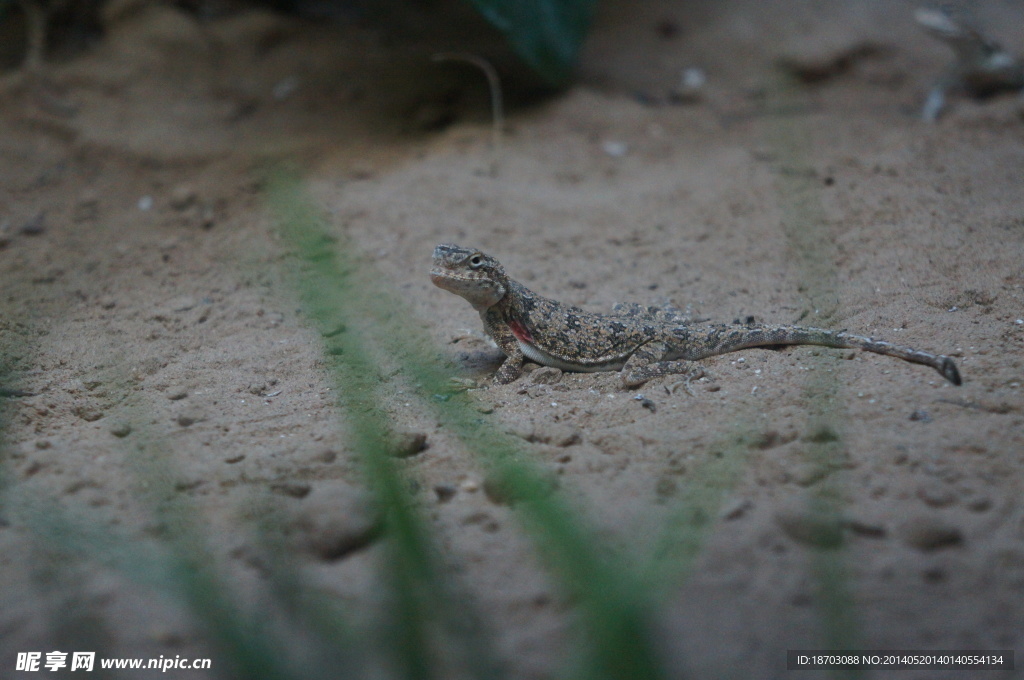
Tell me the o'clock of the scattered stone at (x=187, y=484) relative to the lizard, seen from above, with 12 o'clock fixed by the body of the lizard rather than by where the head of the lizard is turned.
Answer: The scattered stone is roughly at 10 o'clock from the lizard.

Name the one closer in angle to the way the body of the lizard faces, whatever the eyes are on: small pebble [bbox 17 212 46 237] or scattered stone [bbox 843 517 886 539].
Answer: the small pebble

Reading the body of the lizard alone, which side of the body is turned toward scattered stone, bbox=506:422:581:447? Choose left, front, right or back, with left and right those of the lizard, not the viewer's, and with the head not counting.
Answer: left

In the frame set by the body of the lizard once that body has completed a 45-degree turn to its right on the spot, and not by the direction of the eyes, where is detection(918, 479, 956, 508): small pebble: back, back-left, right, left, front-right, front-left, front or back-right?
back

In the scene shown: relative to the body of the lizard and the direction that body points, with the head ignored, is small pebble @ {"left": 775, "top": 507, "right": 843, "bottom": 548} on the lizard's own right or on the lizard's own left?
on the lizard's own left

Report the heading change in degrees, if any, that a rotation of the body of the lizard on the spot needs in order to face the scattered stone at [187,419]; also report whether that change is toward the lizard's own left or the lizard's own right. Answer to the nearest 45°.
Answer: approximately 45° to the lizard's own left

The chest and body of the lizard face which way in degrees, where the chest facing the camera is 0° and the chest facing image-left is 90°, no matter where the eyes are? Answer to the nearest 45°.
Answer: approximately 90°

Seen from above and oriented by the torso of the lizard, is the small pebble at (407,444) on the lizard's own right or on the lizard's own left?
on the lizard's own left

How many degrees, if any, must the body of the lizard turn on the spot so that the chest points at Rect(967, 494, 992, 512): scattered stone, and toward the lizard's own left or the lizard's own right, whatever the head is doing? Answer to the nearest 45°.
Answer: approximately 135° to the lizard's own left

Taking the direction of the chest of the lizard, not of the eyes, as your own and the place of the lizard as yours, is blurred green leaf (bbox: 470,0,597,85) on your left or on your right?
on your right
